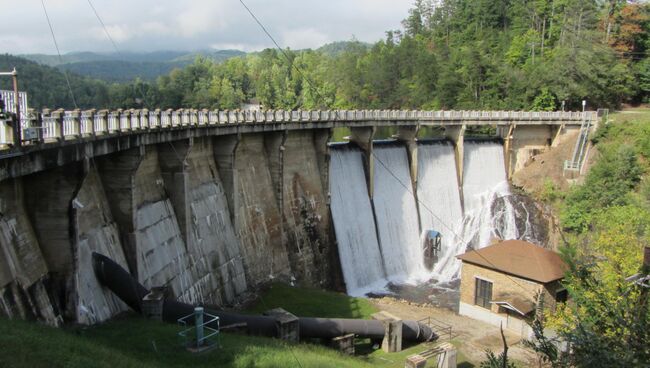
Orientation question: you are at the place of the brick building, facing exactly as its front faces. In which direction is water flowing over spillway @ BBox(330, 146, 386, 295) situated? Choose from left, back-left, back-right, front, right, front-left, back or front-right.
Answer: right

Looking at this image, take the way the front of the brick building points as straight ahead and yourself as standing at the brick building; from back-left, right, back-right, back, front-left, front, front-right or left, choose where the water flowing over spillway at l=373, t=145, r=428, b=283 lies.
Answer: right

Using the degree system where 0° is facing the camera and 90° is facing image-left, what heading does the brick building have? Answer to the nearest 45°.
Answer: approximately 45°
